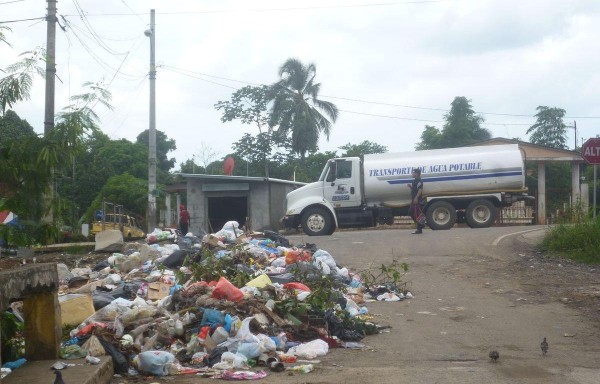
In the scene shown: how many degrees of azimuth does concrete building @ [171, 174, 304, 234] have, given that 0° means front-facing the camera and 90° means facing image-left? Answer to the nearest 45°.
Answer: approximately 0°

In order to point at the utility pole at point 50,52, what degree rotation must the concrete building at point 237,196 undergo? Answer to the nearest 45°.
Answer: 0° — it already faces it

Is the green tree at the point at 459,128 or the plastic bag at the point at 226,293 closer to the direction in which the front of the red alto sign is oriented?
the plastic bag

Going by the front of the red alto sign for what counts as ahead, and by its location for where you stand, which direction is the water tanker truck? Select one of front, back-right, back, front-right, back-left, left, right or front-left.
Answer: back-right

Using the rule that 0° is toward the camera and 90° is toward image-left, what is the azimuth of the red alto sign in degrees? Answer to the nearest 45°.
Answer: approximately 0°

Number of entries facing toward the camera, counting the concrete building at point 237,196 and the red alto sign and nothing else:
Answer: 2

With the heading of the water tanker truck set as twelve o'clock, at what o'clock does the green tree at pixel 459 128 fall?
The green tree is roughly at 3 o'clock from the water tanker truck.

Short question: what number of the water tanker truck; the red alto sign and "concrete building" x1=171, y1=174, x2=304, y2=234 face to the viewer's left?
1

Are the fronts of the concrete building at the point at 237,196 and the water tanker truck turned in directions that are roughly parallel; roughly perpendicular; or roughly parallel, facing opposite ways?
roughly perpendicular

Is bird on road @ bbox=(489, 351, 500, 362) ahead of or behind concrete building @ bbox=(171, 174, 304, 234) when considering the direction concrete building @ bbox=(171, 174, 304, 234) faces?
ahead

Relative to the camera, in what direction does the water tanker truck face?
facing to the left of the viewer

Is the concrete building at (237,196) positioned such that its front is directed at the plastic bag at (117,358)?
yes

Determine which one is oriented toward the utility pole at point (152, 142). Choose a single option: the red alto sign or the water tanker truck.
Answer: the water tanker truck

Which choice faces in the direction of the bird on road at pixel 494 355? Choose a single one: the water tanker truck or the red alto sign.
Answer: the red alto sign

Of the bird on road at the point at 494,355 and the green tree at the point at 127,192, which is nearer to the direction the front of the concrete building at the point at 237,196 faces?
the bird on road
